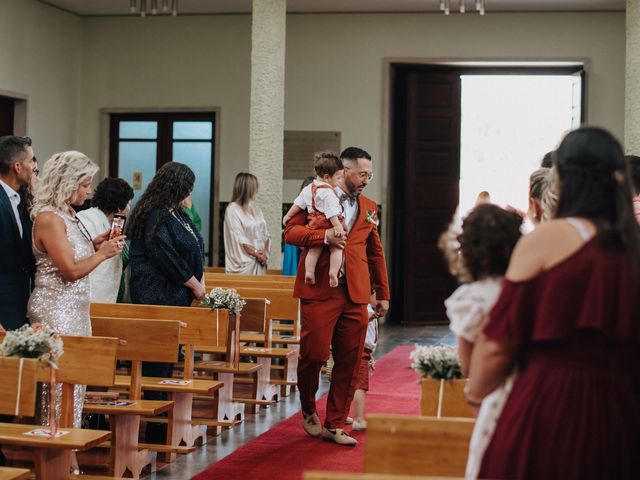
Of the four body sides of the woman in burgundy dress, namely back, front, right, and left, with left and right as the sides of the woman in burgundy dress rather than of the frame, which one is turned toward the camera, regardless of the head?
back

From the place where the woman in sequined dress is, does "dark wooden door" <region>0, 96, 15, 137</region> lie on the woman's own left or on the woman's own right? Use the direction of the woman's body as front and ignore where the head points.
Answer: on the woman's own left

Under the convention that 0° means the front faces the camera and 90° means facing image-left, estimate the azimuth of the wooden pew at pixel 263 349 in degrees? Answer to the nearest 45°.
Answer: approximately 45°

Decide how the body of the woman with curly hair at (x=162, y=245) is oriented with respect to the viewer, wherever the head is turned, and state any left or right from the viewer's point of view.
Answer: facing to the right of the viewer

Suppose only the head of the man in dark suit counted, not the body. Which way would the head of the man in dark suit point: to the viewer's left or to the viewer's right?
to the viewer's right

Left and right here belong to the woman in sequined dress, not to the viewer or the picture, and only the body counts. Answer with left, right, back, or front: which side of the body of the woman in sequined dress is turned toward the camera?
right

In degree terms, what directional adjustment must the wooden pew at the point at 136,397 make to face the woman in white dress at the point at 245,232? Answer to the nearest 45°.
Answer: approximately 135° to its right

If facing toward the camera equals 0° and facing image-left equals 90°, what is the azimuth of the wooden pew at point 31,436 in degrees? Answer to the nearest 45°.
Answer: approximately 45°

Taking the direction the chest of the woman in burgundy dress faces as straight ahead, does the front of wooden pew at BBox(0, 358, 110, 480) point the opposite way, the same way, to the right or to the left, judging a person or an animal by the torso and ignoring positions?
the opposite way

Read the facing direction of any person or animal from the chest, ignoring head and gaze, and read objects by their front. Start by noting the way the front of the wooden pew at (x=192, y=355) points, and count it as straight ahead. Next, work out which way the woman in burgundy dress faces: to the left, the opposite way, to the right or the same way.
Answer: the opposite way

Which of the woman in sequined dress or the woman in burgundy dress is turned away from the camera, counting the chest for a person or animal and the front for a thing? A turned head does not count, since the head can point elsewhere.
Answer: the woman in burgundy dress

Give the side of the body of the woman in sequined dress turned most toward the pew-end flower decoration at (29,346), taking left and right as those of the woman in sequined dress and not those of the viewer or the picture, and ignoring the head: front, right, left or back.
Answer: right

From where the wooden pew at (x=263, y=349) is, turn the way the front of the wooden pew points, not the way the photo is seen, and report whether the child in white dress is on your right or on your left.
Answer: on your left
